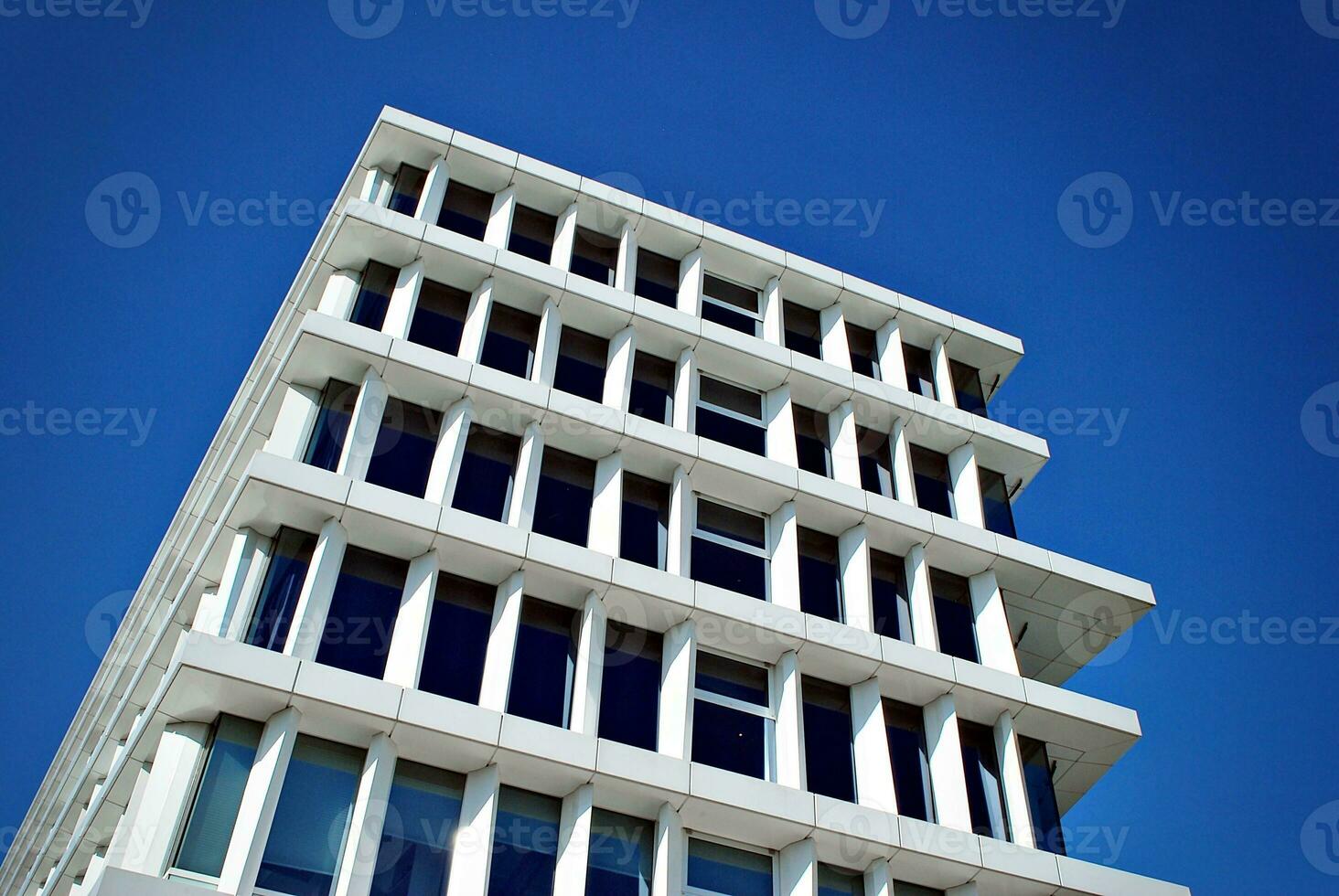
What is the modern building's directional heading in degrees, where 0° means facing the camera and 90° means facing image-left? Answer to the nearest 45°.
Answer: approximately 315°
